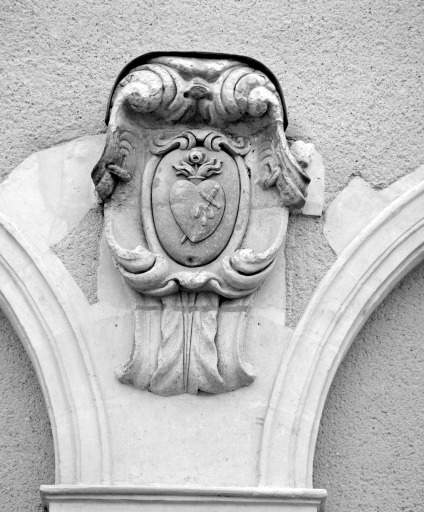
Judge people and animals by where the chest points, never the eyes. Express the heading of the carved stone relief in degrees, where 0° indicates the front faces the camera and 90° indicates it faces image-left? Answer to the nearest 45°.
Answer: approximately 0°
